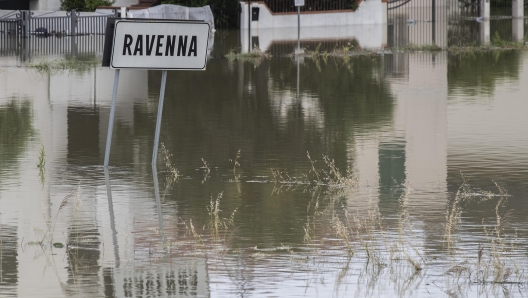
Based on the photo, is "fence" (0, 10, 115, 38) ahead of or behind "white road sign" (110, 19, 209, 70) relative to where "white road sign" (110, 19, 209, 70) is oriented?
behind

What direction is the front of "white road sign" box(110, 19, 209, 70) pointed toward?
toward the camera

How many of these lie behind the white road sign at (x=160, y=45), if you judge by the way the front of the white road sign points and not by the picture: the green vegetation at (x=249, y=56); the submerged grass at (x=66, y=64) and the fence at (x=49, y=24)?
3

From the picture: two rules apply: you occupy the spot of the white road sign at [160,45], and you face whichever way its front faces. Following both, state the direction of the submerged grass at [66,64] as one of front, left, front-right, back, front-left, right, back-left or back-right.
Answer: back

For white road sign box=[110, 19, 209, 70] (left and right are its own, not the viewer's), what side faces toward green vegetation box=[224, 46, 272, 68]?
back

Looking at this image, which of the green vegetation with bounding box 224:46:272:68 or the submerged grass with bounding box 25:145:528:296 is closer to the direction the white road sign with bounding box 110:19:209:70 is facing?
the submerged grass

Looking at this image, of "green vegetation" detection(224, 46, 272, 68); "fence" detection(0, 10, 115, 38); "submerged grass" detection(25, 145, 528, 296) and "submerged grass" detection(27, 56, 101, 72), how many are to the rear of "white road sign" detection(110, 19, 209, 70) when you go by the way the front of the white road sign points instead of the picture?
3

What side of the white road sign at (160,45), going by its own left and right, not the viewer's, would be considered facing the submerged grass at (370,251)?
front
